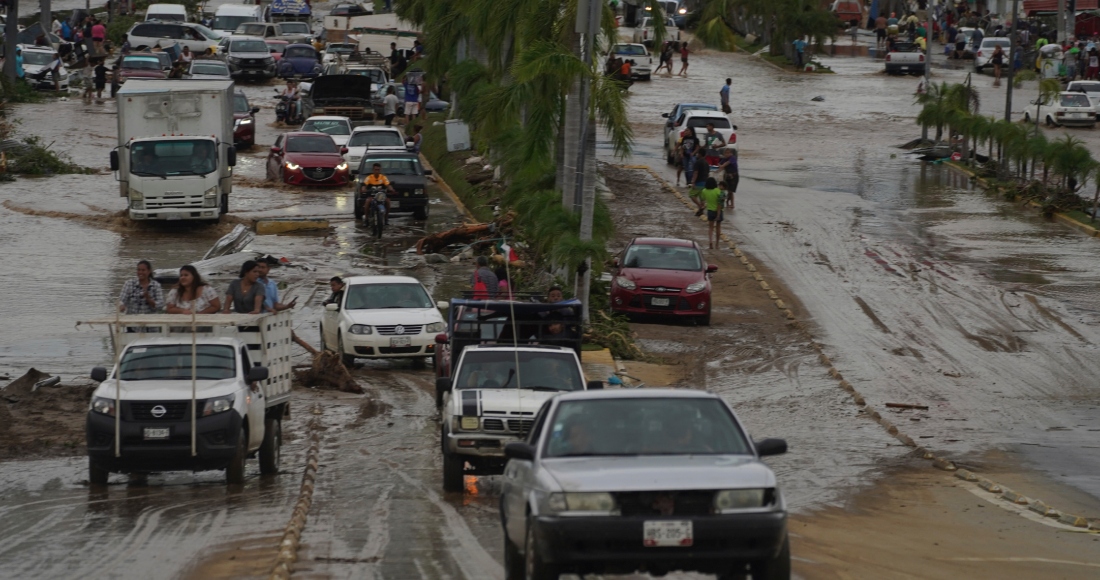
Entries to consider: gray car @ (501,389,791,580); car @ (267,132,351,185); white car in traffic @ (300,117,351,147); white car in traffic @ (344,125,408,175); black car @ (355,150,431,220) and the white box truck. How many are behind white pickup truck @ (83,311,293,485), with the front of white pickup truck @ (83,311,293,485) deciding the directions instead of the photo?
5

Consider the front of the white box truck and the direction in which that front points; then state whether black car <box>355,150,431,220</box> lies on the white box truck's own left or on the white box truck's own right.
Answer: on the white box truck's own left

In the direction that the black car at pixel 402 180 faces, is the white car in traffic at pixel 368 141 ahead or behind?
behind

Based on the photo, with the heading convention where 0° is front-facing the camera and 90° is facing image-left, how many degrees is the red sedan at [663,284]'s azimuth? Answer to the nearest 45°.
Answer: approximately 0°

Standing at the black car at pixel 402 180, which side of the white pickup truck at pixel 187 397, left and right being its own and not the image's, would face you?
back

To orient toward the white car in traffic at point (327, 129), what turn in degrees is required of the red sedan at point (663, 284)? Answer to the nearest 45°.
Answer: approximately 135° to its right

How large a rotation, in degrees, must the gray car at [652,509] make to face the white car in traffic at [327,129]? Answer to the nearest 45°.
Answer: approximately 180°

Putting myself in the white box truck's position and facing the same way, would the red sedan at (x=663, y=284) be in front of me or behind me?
in front

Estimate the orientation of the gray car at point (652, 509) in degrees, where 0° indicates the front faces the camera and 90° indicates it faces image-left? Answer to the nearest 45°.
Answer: approximately 0°

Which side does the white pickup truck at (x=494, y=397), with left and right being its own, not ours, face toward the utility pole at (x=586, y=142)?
back

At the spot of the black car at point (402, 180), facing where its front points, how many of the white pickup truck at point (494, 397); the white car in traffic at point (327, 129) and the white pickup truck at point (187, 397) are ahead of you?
2

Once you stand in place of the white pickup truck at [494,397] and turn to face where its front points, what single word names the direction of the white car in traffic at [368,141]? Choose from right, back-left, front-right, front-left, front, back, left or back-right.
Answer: back
